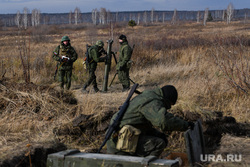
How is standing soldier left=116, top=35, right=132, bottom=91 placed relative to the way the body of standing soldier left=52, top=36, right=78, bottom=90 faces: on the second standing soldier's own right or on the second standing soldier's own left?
on the second standing soldier's own left

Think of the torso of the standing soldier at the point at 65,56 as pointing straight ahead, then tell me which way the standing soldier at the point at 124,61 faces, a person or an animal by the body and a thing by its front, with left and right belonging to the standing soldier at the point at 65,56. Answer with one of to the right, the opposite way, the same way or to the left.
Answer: to the right

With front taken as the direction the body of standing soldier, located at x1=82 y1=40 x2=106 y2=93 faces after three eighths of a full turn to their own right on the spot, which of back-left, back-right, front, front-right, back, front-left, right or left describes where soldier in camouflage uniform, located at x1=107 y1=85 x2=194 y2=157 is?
front-left

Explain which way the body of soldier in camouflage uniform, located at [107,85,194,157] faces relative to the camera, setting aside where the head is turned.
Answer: to the viewer's right

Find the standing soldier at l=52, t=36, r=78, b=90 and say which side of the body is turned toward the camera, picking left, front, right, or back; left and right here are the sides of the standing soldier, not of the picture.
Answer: front

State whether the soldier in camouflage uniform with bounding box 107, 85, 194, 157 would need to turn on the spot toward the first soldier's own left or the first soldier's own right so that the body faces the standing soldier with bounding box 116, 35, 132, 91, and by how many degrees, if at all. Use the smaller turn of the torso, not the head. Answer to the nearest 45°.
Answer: approximately 90° to the first soldier's own left

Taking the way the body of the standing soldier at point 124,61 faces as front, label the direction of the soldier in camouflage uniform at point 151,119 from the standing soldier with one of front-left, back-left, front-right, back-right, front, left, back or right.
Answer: left

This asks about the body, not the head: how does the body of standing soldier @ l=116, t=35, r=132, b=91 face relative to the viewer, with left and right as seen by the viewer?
facing to the left of the viewer

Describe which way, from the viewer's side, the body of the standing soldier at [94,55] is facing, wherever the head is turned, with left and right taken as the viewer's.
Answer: facing to the right of the viewer

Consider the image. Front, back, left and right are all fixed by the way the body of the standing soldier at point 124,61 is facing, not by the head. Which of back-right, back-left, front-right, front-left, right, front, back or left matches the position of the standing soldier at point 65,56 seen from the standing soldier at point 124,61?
front

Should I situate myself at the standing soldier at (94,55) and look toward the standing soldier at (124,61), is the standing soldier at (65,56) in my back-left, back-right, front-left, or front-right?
back-left
